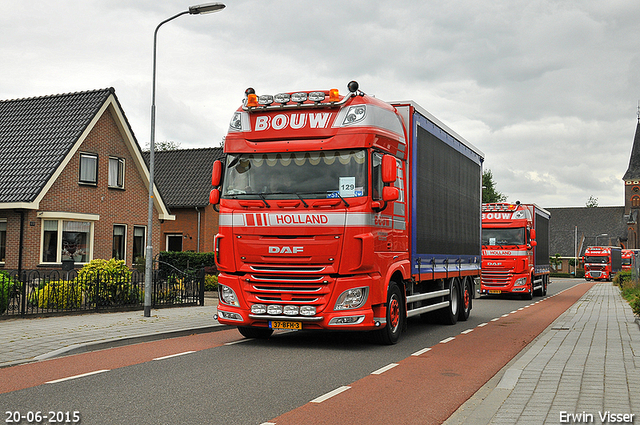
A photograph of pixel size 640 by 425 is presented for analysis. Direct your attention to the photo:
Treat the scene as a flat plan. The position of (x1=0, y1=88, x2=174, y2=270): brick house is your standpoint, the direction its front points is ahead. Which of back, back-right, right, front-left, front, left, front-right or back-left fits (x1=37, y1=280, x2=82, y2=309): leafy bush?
front-right

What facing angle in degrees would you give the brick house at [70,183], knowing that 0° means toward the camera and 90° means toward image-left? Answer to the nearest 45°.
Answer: approximately 315°

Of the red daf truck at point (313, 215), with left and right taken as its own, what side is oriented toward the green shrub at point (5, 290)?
right

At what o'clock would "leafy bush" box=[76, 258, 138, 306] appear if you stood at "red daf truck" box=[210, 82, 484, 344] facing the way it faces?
The leafy bush is roughly at 3 o'clock from the red daf truck.

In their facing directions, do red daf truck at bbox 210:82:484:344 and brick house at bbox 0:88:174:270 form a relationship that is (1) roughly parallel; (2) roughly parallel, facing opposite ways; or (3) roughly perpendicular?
roughly perpendicular

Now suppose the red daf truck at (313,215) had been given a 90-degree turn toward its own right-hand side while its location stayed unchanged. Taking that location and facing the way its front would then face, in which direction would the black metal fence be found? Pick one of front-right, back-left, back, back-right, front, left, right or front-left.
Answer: front

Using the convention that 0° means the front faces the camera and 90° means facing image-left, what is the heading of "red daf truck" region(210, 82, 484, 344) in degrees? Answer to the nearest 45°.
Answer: approximately 45°

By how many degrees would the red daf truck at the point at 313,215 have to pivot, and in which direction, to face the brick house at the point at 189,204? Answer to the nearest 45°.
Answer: approximately 135° to its right

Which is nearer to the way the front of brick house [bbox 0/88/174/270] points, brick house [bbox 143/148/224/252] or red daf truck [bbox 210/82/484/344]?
the red daf truck

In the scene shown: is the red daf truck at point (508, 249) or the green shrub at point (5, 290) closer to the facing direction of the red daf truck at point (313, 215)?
the green shrub
